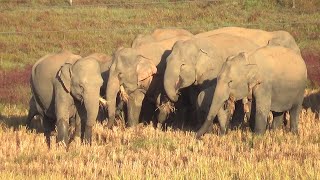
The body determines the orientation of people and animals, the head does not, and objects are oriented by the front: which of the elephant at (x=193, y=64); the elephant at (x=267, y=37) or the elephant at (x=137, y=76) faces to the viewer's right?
the elephant at (x=267, y=37)

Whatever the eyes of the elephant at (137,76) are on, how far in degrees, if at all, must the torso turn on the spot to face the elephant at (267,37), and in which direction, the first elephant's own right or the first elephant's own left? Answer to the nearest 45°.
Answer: approximately 180°

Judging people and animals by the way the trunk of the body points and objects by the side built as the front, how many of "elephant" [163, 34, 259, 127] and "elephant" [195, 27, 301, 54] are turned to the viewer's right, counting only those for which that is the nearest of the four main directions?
1

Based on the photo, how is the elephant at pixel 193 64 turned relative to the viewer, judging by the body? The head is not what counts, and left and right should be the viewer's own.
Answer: facing to the left of the viewer

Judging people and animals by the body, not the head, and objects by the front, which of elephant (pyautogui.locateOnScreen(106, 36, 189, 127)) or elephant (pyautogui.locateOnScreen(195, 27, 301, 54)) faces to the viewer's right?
elephant (pyautogui.locateOnScreen(195, 27, 301, 54))

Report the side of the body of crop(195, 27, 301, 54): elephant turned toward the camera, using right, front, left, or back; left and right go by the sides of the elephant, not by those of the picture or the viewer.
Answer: right
